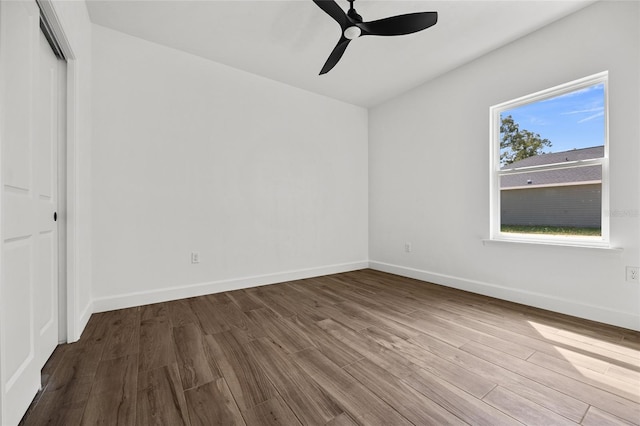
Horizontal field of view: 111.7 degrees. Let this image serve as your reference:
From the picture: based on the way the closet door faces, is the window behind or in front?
in front

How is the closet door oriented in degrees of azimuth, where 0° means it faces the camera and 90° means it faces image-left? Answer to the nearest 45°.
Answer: approximately 270°
